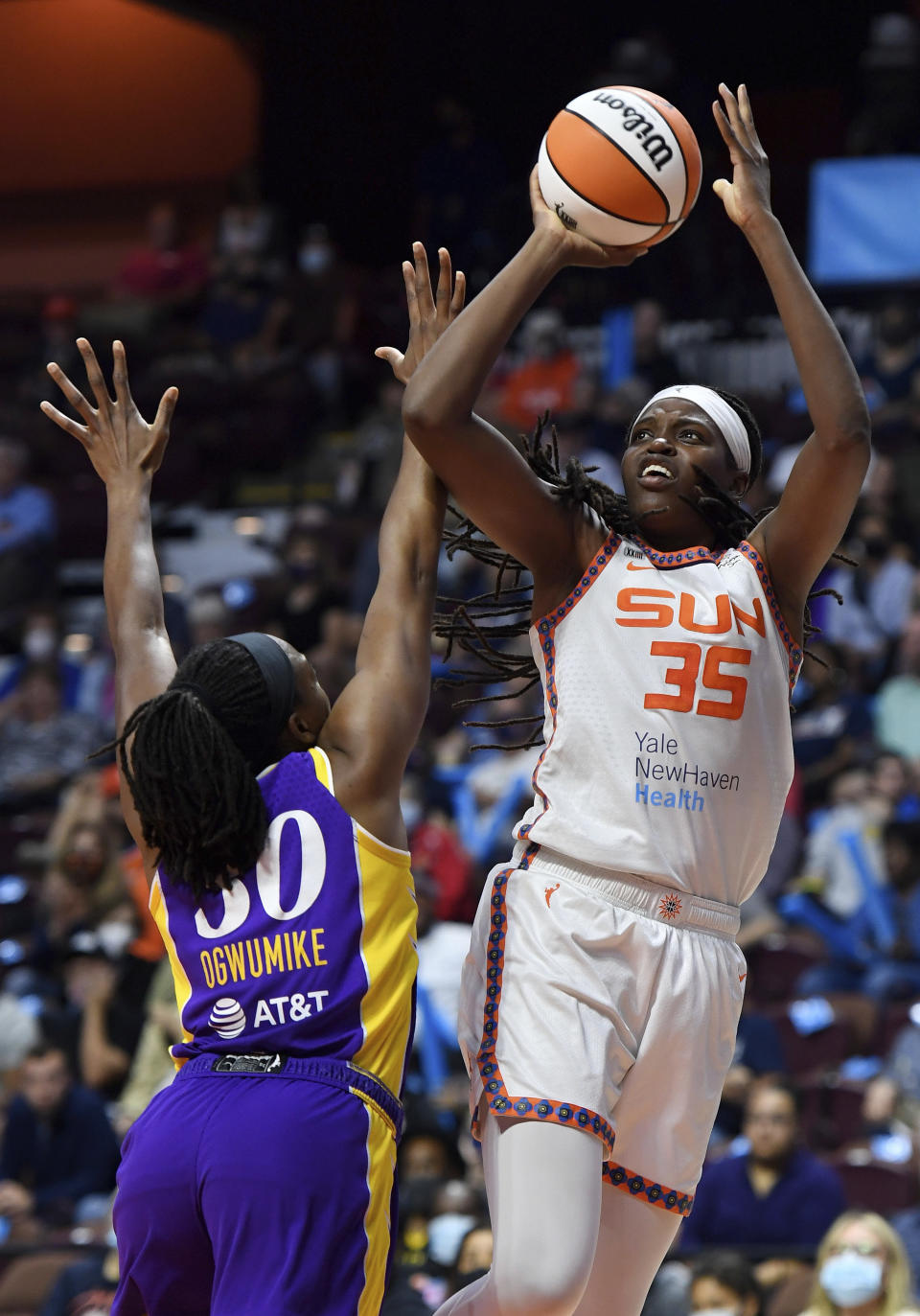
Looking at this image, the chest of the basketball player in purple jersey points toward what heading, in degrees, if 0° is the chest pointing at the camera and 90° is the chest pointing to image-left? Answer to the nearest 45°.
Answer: approximately 225°

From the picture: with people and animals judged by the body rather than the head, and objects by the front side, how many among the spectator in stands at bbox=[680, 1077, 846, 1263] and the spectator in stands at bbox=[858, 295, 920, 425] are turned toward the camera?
2

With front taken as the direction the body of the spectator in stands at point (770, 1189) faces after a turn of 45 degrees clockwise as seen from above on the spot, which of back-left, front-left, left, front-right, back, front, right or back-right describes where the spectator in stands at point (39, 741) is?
right

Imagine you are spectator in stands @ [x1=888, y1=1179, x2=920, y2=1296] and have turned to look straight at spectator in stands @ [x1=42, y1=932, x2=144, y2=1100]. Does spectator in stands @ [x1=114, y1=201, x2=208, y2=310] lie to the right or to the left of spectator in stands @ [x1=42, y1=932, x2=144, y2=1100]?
right

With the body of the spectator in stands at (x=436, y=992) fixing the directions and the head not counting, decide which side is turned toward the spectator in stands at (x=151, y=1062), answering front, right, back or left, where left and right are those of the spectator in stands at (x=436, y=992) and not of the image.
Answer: right

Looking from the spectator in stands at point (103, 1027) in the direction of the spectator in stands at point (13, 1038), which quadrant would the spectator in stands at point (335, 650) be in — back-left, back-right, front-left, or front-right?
back-right

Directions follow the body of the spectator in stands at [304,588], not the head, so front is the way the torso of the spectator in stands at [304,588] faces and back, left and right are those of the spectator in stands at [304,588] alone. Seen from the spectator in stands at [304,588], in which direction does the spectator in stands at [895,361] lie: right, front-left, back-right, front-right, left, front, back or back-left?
left

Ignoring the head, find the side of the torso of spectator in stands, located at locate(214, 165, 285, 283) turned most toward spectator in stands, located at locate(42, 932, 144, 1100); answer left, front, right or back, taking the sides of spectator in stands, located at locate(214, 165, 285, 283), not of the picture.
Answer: front

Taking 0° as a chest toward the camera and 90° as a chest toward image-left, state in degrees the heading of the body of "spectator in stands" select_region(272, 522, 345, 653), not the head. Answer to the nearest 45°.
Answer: approximately 0°

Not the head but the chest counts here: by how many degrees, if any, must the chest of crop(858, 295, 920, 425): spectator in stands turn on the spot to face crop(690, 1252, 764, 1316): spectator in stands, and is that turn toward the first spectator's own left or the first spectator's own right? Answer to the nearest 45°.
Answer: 0° — they already face them

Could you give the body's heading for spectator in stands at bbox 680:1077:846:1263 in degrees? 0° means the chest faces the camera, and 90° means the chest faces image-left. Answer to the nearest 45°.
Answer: approximately 0°

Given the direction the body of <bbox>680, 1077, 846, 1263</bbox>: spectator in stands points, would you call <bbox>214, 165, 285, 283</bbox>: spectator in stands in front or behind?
behind
